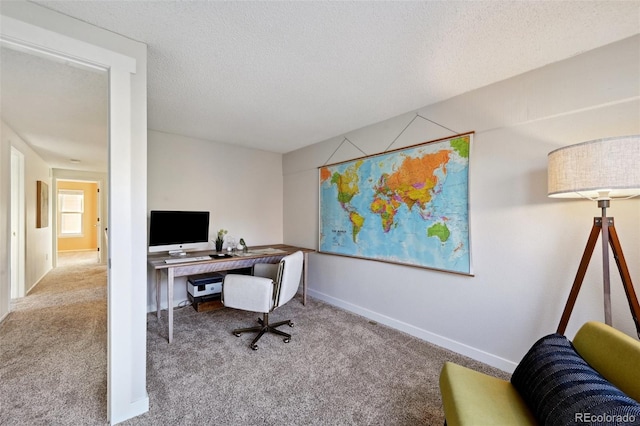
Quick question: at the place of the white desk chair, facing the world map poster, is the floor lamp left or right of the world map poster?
right

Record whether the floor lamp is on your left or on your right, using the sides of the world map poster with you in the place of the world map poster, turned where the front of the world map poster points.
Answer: on your left

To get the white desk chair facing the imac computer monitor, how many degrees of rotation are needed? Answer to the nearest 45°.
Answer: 0° — it already faces it

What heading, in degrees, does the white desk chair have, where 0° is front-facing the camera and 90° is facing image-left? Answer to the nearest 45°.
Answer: approximately 135°

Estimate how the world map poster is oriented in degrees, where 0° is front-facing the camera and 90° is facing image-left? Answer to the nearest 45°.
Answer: approximately 45°

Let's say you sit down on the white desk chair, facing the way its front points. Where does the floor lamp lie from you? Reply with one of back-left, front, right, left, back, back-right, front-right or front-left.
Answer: back
